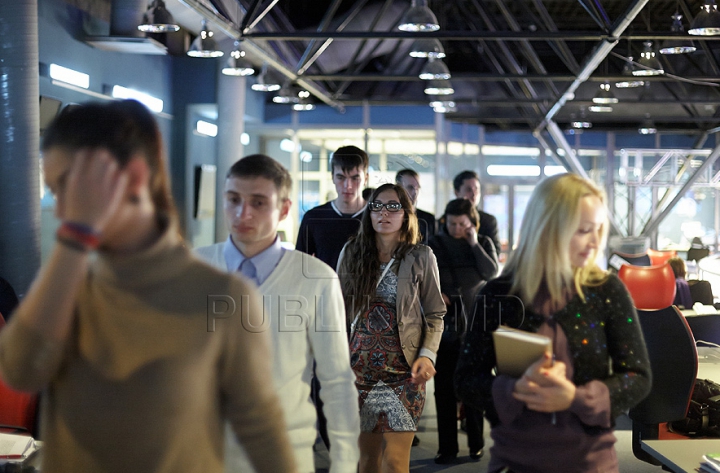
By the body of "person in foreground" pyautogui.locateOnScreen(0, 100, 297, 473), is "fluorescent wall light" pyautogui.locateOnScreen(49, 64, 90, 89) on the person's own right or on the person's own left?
on the person's own right

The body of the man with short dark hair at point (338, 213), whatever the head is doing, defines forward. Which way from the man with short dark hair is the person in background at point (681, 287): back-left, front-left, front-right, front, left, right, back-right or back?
back-left

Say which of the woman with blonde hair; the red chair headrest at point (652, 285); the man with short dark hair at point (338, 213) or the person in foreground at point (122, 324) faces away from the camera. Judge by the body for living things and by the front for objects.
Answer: the red chair headrest

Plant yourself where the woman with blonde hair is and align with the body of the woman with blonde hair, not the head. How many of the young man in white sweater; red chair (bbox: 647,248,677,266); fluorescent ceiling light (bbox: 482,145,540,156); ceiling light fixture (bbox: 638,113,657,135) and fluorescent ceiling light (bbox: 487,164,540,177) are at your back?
4

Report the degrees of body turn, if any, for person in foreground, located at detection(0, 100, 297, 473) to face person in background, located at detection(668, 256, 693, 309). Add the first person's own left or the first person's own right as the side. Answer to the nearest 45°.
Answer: approximately 180°

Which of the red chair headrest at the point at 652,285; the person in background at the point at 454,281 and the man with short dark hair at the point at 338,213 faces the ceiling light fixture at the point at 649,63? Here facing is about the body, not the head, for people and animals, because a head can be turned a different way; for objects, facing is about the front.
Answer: the red chair headrest

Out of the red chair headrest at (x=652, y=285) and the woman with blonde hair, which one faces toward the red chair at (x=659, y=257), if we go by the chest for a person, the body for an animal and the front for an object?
the red chair headrest at (x=652, y=285)

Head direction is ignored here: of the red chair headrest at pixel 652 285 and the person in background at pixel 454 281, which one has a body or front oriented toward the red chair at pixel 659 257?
the red chair headrest at pixel 652 285

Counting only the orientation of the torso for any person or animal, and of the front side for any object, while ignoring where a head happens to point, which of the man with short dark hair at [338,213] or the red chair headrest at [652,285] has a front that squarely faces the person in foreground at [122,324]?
the man with short dark hair

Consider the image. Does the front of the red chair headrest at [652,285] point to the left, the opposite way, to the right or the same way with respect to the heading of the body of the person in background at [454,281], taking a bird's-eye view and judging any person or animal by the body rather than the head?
the opposite way

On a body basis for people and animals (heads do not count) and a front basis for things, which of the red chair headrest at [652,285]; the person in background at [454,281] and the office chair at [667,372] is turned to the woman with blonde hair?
the person in background

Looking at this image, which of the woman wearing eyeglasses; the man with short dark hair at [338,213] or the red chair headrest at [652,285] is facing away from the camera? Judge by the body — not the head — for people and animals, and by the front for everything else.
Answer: the red chair headrest

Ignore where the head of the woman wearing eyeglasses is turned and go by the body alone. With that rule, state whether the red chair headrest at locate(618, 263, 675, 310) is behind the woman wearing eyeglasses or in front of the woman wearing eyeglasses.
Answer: behind

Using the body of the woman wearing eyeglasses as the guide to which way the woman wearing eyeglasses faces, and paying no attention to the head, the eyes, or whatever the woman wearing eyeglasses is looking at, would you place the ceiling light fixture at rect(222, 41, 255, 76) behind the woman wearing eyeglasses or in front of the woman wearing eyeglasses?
behind
